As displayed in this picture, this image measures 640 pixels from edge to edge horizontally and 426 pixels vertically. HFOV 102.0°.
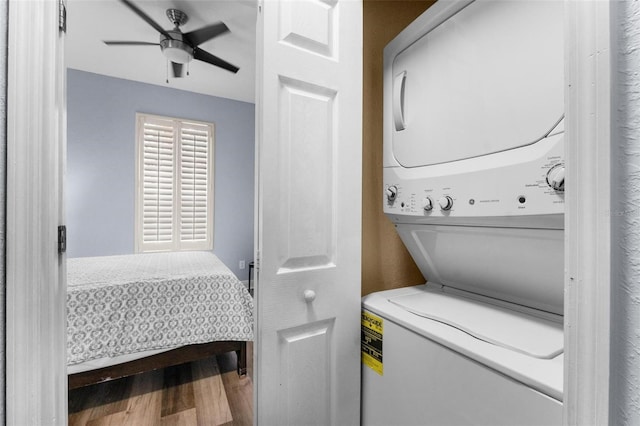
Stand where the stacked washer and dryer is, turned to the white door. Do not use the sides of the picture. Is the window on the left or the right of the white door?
right

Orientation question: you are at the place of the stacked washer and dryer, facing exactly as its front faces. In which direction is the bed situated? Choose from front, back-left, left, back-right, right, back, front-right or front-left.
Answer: front-right

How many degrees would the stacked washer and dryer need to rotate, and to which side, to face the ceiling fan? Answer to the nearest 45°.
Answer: approximately 45° to its right

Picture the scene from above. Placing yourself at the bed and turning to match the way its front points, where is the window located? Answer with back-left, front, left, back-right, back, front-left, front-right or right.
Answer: back-left

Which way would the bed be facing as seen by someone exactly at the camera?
facing the viewer and to the right of the viewer

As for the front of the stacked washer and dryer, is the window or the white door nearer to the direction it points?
the white door

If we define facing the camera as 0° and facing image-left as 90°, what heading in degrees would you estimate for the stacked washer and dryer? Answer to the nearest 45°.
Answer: approximately 45°

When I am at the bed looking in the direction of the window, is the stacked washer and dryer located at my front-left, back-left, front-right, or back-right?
back-right

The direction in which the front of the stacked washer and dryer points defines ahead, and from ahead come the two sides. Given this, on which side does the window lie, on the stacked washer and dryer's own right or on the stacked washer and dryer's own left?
on the stacked washer and dryer's own right

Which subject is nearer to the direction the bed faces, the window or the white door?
the white door
